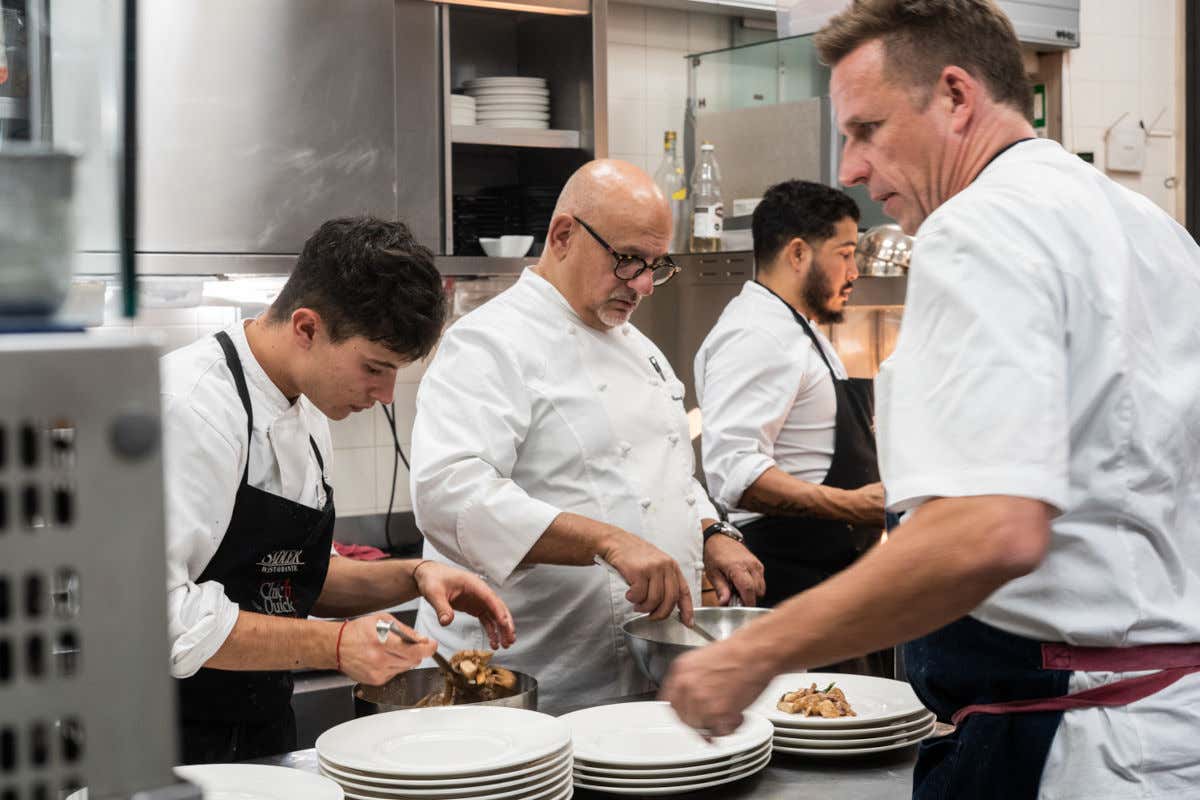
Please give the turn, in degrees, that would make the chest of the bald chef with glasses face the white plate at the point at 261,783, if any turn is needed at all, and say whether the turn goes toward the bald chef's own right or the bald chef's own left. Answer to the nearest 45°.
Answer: approximately 45° to the bald chef's own right

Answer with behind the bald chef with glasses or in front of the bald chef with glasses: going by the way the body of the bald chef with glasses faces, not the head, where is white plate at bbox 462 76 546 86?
behind

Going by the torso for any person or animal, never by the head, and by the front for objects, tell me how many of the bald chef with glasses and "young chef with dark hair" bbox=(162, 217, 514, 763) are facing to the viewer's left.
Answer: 0

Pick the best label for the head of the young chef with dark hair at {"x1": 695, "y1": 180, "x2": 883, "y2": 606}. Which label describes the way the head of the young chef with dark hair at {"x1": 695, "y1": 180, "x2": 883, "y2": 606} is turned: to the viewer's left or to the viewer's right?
to the viewer's right

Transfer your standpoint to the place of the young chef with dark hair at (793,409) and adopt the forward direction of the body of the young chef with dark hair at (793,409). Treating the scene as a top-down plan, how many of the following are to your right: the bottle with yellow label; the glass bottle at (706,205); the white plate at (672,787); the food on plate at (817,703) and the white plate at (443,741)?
3

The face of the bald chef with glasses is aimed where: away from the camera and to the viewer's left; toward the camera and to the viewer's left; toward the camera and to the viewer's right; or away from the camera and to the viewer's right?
toward the camera and to the viewer's right

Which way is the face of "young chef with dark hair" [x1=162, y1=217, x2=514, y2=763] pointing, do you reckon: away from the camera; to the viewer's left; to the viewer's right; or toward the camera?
to the viewer's right

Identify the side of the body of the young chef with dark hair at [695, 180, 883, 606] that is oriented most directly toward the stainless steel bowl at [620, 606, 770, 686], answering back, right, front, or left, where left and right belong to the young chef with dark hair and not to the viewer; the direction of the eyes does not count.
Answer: right

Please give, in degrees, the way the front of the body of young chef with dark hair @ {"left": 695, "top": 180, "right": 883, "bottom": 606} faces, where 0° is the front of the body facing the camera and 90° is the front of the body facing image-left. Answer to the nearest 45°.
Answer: approximately 270°

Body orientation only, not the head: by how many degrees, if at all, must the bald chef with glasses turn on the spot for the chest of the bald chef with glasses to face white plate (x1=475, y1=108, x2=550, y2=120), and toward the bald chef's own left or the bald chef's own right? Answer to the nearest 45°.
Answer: approximately 135° to the bald chef's own left

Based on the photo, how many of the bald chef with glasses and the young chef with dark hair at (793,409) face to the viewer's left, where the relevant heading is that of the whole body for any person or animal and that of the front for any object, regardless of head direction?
0
